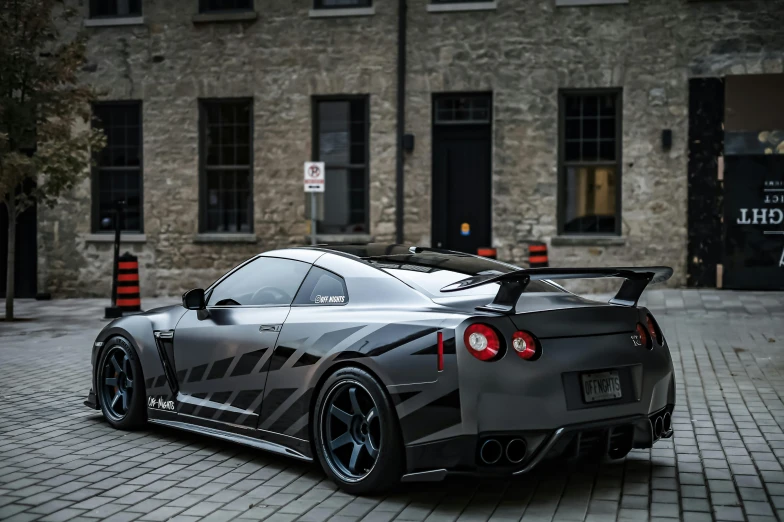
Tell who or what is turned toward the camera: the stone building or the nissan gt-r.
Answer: the stone building

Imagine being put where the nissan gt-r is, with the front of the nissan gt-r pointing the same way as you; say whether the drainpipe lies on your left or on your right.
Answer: on your right

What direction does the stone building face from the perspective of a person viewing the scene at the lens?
facing the viewer

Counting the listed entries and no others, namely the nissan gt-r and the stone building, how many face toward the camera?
1

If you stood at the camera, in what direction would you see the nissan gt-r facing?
facing away from the viewer and to the left of the viewer

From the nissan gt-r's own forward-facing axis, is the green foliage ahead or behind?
ahead

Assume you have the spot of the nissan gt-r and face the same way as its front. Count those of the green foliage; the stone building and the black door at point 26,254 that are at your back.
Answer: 0

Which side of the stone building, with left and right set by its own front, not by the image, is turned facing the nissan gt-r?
front

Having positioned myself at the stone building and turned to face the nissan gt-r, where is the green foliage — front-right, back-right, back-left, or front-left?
front-right

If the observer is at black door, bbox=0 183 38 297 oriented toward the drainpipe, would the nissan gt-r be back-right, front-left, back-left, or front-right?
front-right

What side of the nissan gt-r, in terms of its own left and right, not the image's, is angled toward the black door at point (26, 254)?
front

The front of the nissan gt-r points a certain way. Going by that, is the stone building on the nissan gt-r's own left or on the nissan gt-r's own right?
on the nissan gt-r's own right

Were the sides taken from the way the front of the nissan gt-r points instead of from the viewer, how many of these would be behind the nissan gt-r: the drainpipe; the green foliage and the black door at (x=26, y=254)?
0
